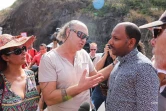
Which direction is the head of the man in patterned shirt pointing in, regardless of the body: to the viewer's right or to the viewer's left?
to the viewer's left

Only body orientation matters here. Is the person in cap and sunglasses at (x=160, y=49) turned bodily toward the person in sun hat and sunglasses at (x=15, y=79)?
yes

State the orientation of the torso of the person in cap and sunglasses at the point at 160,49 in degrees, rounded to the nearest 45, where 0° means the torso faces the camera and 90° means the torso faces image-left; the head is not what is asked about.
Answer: approximately 90°

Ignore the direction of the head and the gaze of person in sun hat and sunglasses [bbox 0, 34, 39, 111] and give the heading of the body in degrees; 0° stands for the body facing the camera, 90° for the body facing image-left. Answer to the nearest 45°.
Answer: approximately 315°

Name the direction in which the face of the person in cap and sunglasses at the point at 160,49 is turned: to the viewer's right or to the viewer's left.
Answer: to the viewer's left

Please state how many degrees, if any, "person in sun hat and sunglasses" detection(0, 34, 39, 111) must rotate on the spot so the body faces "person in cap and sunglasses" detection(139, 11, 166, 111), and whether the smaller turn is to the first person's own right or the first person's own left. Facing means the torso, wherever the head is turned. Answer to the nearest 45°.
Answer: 0° — they already face them

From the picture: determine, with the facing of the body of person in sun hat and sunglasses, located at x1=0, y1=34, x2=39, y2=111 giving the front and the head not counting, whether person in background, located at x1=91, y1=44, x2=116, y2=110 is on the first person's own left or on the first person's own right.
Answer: on the first person's own left

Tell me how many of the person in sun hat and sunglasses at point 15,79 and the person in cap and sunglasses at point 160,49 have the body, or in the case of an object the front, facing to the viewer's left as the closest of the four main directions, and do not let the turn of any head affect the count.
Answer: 1
